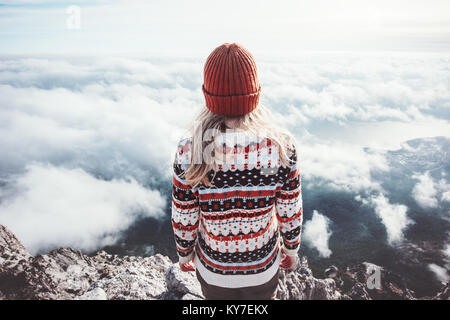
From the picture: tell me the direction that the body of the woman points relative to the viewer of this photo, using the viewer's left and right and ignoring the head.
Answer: facing away from the viewer

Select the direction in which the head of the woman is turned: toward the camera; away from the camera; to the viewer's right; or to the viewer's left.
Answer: away from the camera
